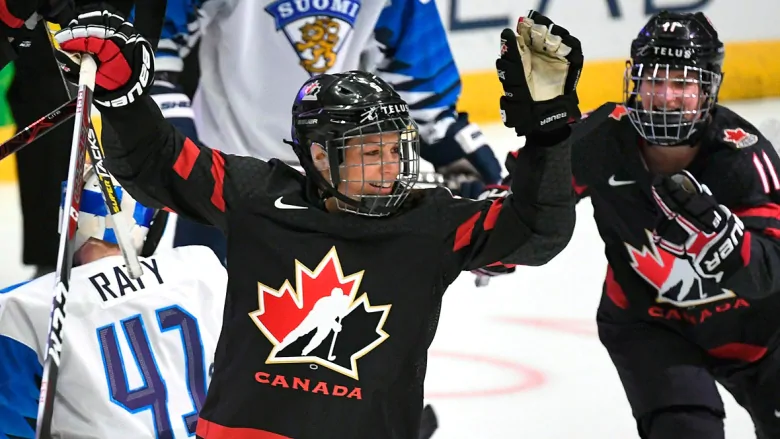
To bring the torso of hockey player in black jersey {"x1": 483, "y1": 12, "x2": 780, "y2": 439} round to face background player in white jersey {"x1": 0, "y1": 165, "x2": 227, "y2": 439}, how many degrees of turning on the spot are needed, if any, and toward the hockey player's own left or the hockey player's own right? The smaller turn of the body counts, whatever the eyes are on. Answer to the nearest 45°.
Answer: approximately 45° to the hockey player's own right

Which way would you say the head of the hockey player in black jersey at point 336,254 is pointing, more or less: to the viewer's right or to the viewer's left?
to the viewer's right

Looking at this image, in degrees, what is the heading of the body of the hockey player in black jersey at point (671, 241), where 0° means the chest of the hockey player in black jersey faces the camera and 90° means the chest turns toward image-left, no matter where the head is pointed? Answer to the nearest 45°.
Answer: approximately 0°

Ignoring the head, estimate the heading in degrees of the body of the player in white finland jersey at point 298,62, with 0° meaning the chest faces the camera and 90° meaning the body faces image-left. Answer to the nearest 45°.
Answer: approximately 0°
